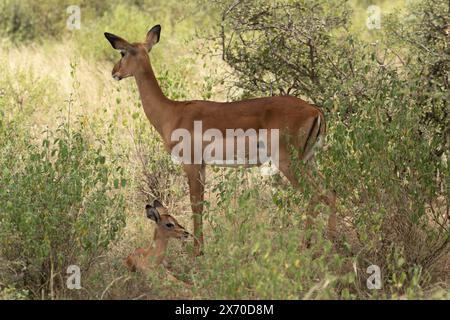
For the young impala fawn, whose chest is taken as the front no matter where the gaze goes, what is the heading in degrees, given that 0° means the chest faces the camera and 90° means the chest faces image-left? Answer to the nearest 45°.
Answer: approximately 270°

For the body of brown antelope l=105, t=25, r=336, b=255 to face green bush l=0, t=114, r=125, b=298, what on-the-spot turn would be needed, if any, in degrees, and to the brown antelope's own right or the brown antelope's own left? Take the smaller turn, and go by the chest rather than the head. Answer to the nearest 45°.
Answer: approximately 45° to the brown antelope's own left

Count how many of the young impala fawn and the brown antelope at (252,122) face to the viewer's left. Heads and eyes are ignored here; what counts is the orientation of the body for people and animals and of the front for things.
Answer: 1

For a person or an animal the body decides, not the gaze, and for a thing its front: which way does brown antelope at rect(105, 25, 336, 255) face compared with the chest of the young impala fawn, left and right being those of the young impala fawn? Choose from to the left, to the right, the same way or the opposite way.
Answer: the opposite way

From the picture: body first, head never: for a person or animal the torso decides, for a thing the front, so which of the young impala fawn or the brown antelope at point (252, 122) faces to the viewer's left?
the brown antelope

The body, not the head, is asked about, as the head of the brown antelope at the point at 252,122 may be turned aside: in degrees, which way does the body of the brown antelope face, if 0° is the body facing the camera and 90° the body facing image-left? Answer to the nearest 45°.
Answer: approximately 90°
